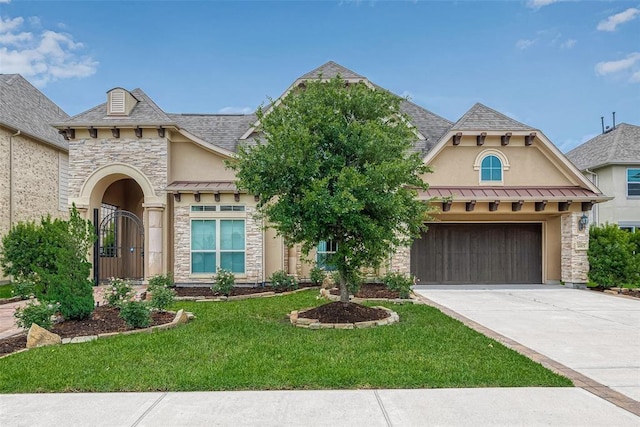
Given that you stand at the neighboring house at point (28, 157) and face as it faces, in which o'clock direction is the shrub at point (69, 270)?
The shrub is roughly at 12 o'clock from the neighboring house.

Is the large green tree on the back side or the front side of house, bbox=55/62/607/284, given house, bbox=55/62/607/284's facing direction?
on the front side

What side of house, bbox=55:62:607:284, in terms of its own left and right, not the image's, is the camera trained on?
front

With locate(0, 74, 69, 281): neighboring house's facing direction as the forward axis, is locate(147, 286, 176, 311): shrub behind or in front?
in front

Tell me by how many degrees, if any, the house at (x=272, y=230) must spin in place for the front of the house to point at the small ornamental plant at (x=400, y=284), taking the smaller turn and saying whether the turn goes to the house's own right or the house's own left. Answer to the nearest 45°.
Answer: approximately 45° to the house's own left

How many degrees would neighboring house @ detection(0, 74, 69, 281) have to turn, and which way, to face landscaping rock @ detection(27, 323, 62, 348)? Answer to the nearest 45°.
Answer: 0° — it already faces it

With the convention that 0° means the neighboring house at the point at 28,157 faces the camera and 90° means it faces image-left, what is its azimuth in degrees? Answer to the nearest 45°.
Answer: approximately 0°

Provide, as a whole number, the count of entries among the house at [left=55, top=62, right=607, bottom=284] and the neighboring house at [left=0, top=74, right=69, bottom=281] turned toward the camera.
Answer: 2

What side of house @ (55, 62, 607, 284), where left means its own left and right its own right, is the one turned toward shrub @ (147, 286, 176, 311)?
front
